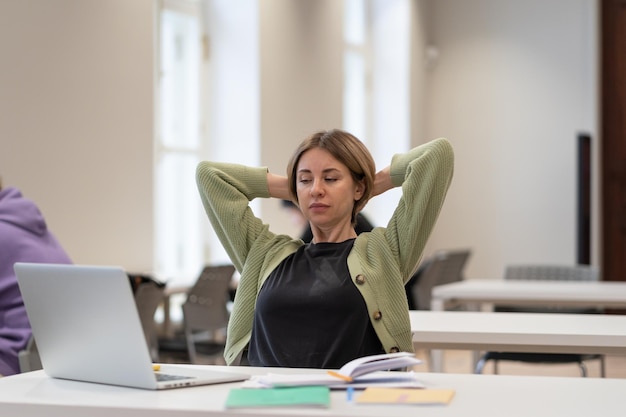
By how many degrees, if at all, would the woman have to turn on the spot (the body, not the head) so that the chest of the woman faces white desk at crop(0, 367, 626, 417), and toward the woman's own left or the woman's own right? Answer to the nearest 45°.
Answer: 0° — they already face it

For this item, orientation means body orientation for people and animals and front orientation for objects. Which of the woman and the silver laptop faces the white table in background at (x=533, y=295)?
the silver laptop

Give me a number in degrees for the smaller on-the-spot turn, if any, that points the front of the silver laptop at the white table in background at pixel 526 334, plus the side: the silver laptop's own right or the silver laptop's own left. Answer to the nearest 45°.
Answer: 0° — it already faces it

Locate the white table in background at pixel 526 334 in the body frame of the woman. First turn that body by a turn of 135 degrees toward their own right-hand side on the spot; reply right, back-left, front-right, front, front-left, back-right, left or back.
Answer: right

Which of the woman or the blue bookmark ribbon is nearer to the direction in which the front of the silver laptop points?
the woman

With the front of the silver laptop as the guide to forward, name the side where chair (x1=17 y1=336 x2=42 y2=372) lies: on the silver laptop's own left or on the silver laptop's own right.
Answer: on the silver laptop's own left

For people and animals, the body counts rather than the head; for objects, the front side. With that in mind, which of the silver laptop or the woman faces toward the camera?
the woman

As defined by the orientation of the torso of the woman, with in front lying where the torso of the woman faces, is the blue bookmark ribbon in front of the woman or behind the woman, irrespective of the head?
in front

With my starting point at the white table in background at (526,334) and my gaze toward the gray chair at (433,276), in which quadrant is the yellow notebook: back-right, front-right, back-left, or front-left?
back-left

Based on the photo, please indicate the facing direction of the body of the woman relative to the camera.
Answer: toward the camera

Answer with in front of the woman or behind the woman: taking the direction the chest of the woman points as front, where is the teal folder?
in front

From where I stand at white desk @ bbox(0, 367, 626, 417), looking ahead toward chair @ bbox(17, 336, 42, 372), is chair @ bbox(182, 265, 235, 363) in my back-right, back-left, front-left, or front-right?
front-right

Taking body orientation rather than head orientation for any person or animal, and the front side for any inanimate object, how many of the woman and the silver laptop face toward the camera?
1

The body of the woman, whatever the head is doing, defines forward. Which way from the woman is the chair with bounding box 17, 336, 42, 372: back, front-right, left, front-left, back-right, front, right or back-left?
back-right

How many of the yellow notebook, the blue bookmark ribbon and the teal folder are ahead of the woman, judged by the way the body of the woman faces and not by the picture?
3

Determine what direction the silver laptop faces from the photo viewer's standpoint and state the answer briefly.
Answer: facing away from the viewer and to the right of the viewer
